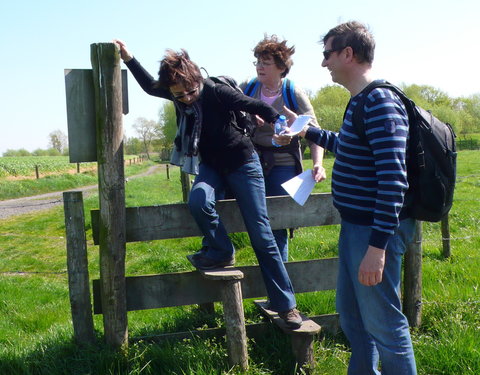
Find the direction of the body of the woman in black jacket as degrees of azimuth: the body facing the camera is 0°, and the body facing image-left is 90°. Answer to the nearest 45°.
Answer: approximately 45°

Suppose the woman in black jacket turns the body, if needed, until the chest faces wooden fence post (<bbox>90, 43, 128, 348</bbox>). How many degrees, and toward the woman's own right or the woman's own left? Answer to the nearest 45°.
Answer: approximately 45° to the woman's own right

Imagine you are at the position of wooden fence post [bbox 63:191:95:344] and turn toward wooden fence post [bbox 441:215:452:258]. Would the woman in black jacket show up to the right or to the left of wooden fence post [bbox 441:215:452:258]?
right

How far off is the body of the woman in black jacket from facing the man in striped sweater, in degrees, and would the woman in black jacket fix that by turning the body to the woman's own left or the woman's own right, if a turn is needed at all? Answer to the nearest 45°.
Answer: approximately 90° to the woman's own left

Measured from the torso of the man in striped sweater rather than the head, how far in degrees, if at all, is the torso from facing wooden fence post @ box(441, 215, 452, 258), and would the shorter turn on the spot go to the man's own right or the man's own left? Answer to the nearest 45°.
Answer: approximately 90° to the man's own right

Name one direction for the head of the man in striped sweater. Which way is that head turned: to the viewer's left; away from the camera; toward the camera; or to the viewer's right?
to the viewer's left

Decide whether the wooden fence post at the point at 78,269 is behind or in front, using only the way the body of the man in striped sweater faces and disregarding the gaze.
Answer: in front

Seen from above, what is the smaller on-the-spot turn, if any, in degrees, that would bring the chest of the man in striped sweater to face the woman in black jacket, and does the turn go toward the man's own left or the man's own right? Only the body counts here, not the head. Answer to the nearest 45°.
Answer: approximately 45° to the man's own right

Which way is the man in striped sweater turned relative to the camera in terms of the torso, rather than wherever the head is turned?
to the viewer's left

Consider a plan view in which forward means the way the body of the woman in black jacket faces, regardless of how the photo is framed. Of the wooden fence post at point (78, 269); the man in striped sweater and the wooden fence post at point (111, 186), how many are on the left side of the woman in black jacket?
1

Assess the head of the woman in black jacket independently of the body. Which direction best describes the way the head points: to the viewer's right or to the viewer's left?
to the viewer's left

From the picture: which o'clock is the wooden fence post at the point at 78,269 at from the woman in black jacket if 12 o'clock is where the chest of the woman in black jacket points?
The wooden fence post is roughly at 2 o'clock from the woman in black jacket.

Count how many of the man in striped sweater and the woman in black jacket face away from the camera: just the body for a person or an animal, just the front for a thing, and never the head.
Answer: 0

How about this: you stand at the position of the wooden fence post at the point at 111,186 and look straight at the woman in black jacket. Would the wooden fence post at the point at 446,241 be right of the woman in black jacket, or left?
left
